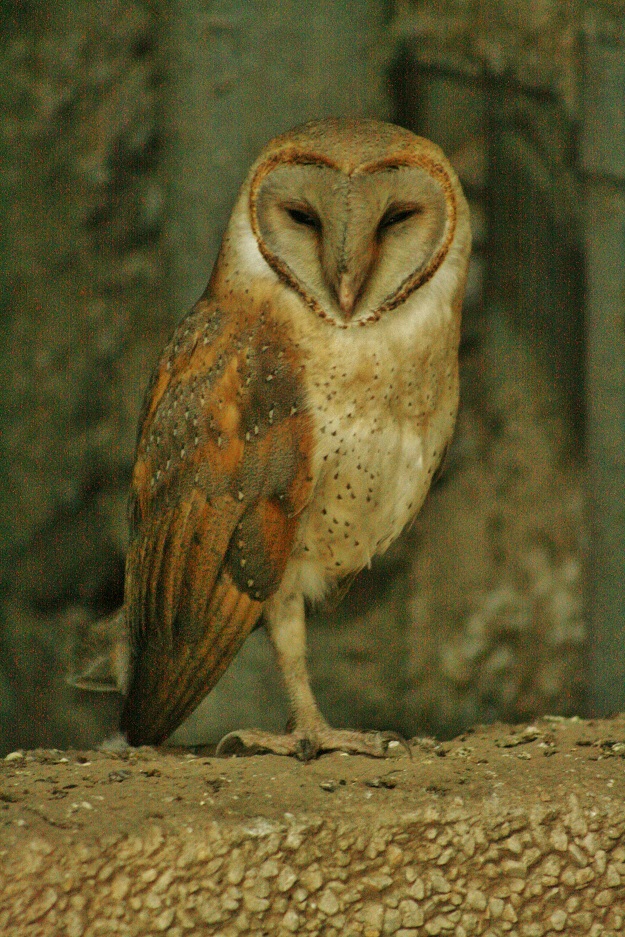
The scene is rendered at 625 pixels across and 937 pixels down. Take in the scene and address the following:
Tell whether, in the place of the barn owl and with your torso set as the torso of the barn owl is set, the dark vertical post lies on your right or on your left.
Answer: on your left

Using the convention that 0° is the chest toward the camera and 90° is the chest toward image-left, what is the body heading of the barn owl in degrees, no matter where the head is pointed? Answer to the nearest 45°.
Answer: approximately 315°
